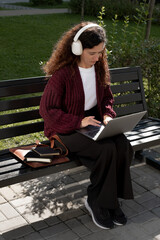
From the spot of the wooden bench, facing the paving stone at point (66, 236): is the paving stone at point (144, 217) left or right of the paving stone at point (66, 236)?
left

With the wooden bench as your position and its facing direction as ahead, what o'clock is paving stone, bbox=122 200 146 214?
The paving stone is roughly at 11 o'clock from the wooden bench.

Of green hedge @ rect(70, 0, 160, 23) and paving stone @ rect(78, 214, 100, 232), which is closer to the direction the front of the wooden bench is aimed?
the paving stone

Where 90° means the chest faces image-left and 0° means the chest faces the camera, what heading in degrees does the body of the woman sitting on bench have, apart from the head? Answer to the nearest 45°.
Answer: approximately 315°

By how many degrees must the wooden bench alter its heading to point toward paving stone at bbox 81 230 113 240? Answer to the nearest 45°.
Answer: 0° — it already faces it

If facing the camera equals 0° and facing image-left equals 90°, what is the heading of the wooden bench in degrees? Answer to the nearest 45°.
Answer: approximately 315°
